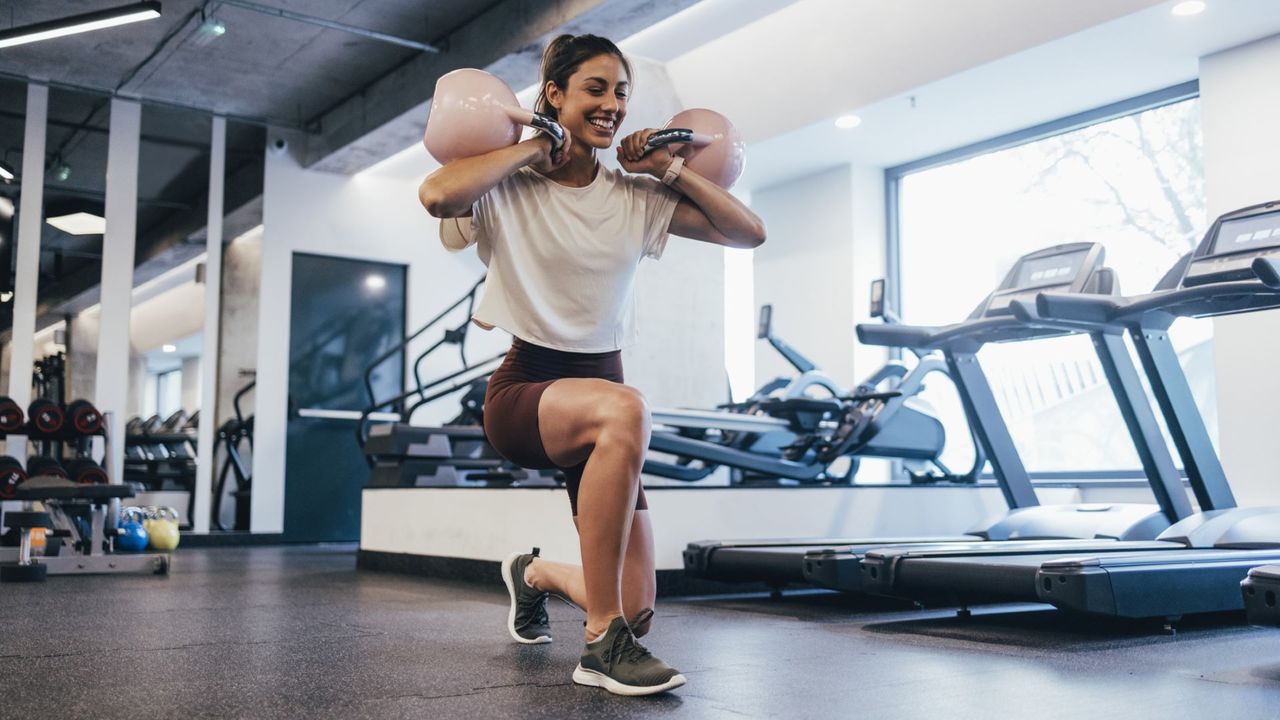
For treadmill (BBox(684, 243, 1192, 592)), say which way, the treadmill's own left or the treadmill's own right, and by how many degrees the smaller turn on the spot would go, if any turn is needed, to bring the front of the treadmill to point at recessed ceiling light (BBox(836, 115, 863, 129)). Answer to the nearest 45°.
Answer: approximately 45° to the treadmill's own left

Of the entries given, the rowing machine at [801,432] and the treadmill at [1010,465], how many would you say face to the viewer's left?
0

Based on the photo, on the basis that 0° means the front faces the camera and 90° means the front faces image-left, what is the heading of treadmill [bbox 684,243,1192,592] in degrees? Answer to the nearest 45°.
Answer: approximately 225°

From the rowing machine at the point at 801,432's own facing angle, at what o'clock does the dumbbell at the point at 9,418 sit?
The dumbbell is roughly at 6 o'clock from the rowing machine.

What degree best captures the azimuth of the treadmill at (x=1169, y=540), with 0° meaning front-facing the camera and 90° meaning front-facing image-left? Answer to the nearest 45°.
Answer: approximately 225°

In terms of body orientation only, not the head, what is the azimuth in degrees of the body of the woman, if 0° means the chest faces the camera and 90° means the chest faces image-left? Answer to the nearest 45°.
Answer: approximately 315°

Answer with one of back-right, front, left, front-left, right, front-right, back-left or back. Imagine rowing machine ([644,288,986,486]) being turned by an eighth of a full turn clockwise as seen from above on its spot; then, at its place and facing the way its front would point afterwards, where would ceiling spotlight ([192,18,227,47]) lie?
back-right

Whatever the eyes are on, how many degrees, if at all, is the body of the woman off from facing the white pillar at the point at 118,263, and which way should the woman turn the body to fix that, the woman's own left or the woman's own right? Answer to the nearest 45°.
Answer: approximately 180°

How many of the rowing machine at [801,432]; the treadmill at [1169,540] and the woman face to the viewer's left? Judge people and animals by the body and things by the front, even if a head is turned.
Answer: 0

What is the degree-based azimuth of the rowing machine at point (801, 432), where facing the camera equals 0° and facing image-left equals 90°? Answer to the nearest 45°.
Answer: approximately 270°

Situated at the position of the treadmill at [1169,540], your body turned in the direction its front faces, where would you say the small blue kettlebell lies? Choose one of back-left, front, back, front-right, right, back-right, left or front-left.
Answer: back-left

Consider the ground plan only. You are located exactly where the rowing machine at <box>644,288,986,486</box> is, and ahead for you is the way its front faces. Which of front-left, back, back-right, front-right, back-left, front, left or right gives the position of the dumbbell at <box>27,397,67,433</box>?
back

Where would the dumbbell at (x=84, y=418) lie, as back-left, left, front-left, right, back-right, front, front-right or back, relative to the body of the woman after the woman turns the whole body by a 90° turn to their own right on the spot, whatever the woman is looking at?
right
